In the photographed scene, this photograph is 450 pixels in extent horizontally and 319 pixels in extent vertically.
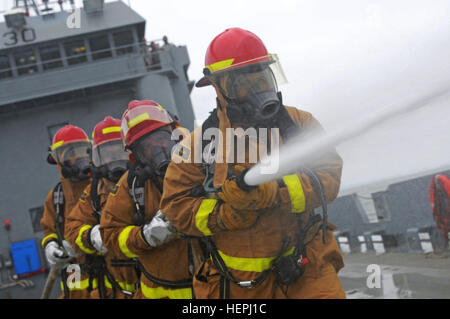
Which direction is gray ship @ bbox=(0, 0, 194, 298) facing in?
toward the camera

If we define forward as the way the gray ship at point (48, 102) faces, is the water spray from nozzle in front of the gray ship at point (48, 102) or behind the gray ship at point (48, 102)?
in front
